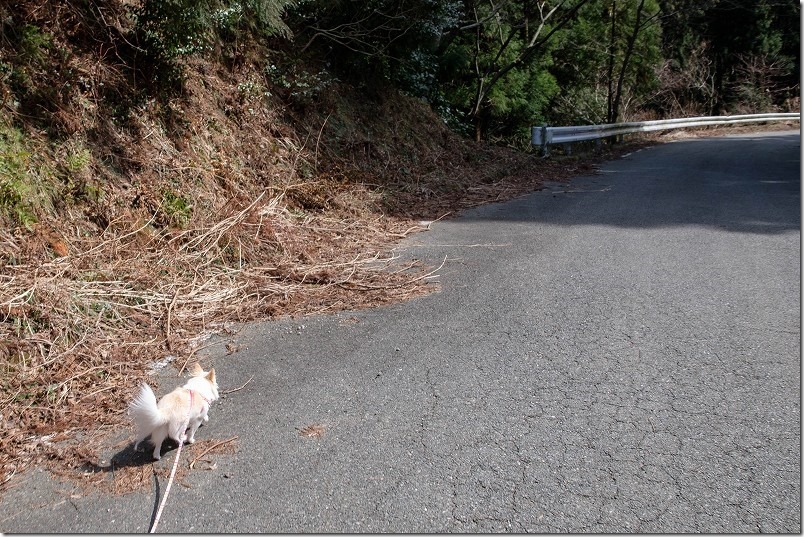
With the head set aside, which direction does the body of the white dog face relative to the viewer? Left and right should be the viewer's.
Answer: facing away from the viewer and to the right of the viewer

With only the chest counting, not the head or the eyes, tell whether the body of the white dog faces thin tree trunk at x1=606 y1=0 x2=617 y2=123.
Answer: yes

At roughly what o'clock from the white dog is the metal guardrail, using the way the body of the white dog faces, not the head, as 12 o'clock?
The metal guardrail is roughly at 12 o'clock from the white dog.

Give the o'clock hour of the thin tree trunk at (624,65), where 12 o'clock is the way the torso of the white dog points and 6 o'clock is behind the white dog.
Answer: The thin tree trunk is roughly at 12 o'clock from the white dog.
